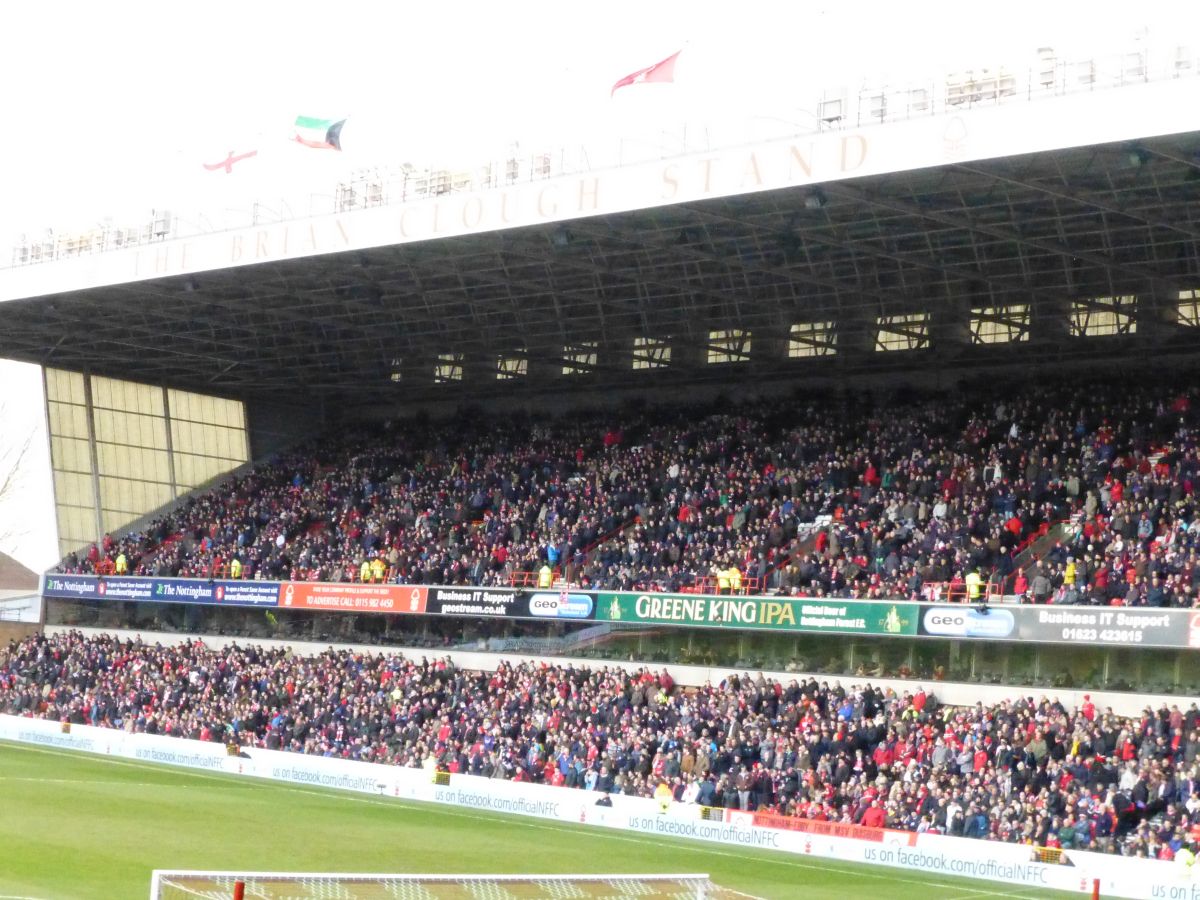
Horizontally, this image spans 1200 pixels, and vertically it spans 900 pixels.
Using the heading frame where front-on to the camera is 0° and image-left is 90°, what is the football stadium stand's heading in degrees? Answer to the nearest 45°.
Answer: approximately 45°
